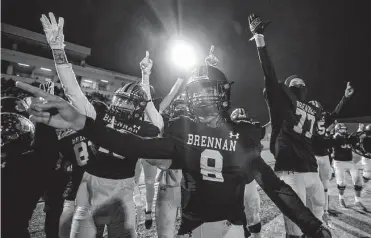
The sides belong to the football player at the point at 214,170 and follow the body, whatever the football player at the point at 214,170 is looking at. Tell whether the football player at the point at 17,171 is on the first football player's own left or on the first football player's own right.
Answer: on the first football player's own right

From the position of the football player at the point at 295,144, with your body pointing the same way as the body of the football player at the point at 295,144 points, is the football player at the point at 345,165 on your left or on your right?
on your left

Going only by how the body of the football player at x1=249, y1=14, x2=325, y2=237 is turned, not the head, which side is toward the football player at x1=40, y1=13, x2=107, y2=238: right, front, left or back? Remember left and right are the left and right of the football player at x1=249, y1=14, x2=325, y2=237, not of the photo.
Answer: right

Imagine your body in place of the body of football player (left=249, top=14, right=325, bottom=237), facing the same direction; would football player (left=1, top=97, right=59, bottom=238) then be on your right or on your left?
on your right

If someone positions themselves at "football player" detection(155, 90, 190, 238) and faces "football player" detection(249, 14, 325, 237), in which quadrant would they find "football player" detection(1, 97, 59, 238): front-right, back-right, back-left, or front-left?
back-right

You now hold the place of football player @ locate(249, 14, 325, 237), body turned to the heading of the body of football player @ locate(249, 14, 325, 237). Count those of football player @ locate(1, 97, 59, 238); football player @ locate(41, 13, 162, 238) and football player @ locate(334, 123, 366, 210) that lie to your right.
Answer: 2

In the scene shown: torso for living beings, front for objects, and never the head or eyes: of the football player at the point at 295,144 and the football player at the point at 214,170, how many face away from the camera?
0

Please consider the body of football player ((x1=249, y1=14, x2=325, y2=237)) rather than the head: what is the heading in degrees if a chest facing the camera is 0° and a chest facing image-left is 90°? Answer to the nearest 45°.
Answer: approximately 315°

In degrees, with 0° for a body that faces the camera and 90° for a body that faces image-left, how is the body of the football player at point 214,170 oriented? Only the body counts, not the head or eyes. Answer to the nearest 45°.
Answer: approximately 0°

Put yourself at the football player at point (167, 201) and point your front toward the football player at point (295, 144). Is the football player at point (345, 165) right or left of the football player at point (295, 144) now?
left
